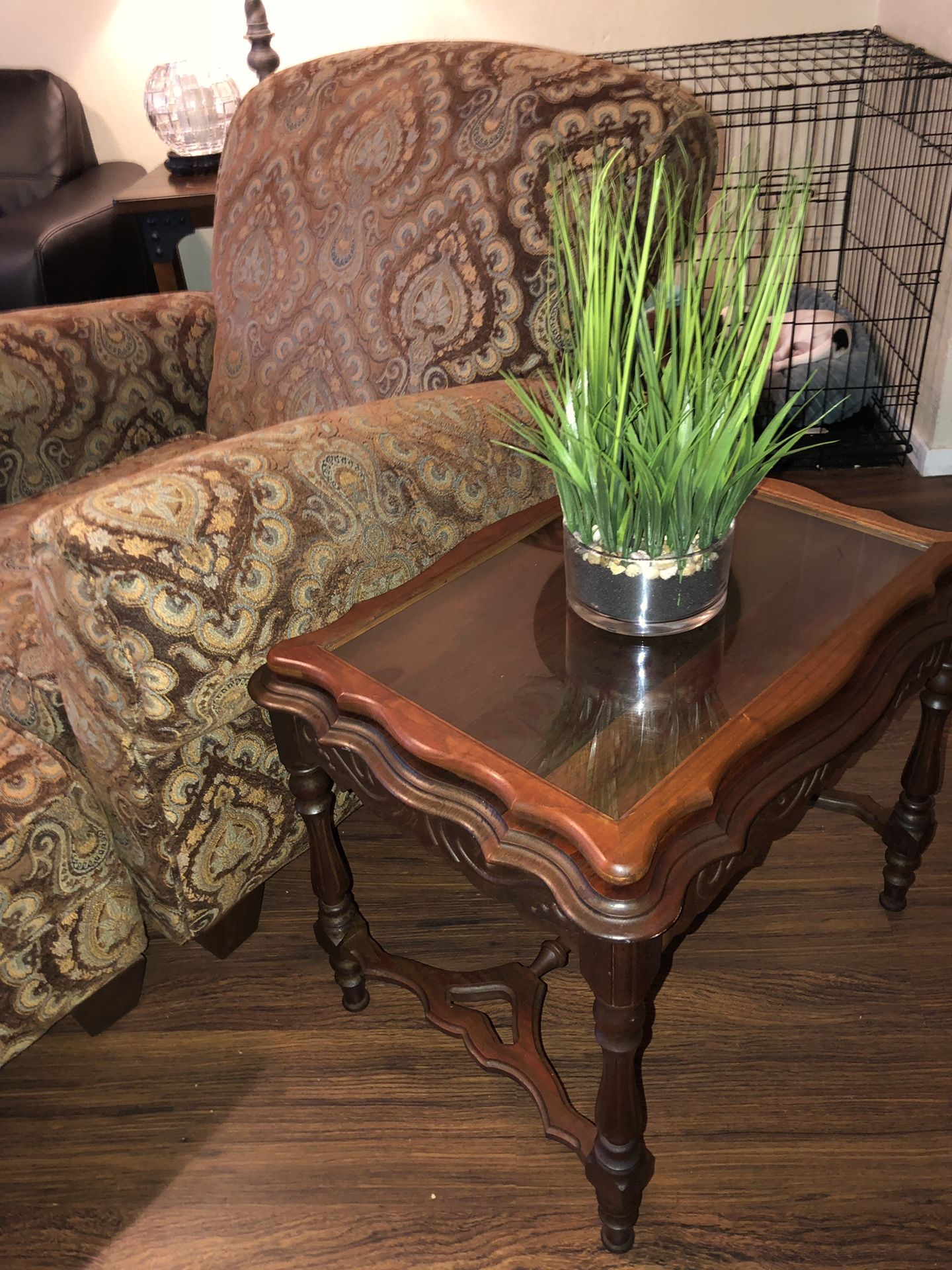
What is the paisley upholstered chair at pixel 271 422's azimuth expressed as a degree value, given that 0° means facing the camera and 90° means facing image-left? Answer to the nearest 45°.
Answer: approximately 45°

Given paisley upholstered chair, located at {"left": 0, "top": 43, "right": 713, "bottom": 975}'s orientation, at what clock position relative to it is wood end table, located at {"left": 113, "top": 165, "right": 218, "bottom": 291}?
The wood end table is roughly at 4 o'clock from the paisley upholstered chair.

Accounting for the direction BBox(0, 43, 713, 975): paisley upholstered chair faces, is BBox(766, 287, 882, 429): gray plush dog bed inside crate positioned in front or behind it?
behind

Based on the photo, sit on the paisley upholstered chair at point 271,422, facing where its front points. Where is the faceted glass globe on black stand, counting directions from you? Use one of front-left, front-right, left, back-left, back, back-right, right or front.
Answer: back-right

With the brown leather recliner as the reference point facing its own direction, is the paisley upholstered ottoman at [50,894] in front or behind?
in front
